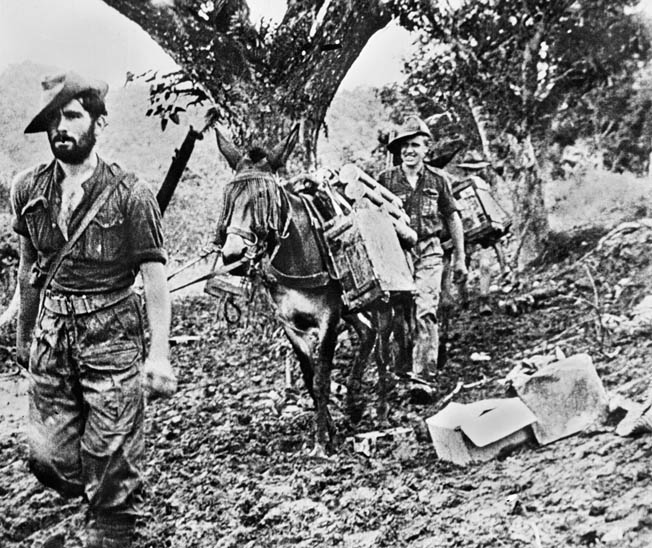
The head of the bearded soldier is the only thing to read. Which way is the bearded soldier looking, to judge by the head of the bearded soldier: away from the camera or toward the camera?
toward the camera

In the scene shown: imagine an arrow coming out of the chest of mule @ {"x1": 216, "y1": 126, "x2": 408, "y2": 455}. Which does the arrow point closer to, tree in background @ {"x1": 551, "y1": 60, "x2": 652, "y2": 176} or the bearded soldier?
the bearded soldier

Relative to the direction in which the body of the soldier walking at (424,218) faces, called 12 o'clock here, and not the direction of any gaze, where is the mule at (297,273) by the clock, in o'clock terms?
The mule is roughly at 2 o'clock from the soldier walking.

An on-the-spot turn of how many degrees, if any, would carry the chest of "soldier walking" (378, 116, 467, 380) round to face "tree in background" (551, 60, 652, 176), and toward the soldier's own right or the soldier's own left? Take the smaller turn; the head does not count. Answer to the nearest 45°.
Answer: approximately 90° to the soldier's own left

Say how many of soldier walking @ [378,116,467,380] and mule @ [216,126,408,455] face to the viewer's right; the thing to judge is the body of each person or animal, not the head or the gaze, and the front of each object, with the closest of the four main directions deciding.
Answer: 0

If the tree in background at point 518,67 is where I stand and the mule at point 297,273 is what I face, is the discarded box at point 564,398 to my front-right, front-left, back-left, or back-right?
front-left

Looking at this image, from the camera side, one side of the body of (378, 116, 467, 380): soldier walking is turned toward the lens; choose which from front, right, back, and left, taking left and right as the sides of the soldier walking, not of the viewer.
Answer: front

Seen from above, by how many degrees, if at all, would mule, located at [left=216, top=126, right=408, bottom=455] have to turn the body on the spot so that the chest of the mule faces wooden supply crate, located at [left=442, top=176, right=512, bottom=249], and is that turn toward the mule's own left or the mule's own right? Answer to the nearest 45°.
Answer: approximately 135° to the mule's own left

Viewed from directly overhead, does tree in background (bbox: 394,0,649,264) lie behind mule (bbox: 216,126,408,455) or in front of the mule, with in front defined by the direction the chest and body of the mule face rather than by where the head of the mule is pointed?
behind
